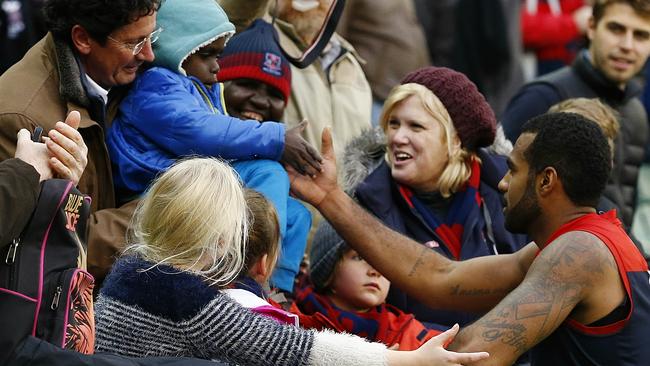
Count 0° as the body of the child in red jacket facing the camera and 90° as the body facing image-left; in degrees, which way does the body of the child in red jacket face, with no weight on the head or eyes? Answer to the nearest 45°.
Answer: approximately 315°

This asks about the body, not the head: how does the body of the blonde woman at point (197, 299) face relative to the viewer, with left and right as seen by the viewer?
facing away from the viewer and to the right of the viewer

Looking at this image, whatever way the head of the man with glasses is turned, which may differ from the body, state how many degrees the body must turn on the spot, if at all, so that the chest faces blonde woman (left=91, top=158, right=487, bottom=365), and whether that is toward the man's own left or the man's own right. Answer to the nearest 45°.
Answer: approximately 45° to the man's own right

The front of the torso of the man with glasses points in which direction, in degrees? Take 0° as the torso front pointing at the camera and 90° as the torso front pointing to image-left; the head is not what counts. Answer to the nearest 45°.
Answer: approximately 315°

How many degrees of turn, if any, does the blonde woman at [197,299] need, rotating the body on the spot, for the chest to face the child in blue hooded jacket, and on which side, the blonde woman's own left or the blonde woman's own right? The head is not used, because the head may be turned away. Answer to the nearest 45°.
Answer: approximately 45° to the blonde woman's own left
